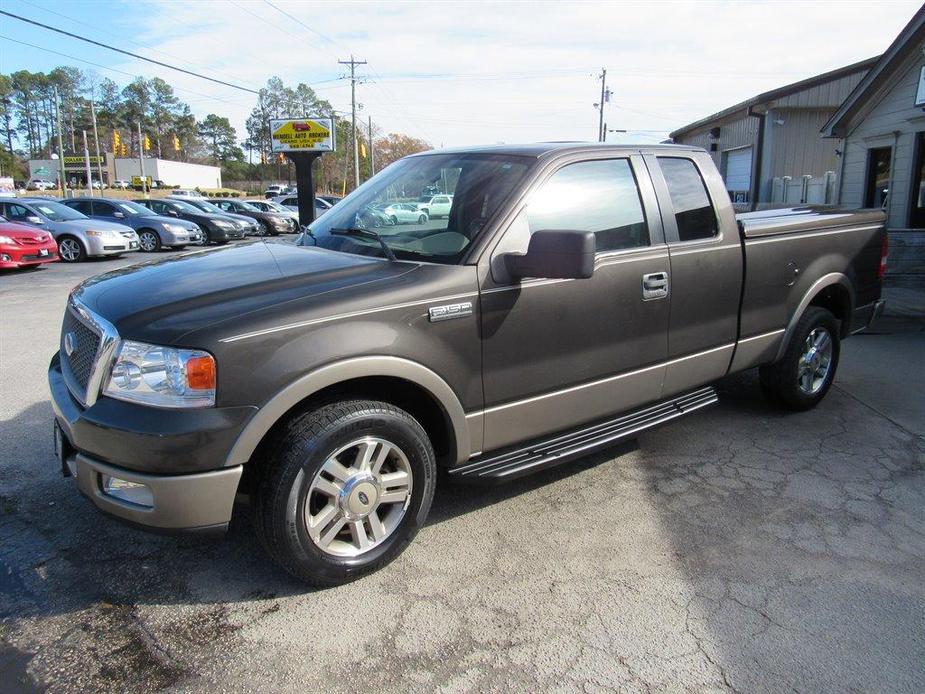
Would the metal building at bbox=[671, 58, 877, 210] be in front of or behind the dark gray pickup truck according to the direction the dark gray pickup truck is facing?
behind

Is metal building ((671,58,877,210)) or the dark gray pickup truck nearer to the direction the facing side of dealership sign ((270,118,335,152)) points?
the dark gray pickup truck

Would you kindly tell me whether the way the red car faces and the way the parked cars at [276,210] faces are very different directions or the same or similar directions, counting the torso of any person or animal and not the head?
same or similar directions

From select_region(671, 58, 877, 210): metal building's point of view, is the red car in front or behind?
in front

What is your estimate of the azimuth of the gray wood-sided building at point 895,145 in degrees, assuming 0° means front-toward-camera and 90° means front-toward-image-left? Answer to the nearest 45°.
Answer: approximately 45°

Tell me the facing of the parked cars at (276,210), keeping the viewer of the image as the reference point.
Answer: facing the viewer and to the right of the viewer

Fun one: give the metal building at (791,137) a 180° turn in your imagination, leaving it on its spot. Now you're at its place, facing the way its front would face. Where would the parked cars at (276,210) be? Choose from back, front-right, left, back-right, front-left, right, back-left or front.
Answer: back-left

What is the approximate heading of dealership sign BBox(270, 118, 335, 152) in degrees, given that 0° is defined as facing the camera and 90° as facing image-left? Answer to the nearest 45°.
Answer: approximately 0°

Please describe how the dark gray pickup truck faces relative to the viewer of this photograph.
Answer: facing the viewer and to the left of the viewer

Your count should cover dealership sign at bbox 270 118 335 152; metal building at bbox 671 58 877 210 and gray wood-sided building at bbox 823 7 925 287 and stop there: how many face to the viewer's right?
0

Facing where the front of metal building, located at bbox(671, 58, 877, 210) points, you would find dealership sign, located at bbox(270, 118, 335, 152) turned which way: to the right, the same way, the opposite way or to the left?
to the left
